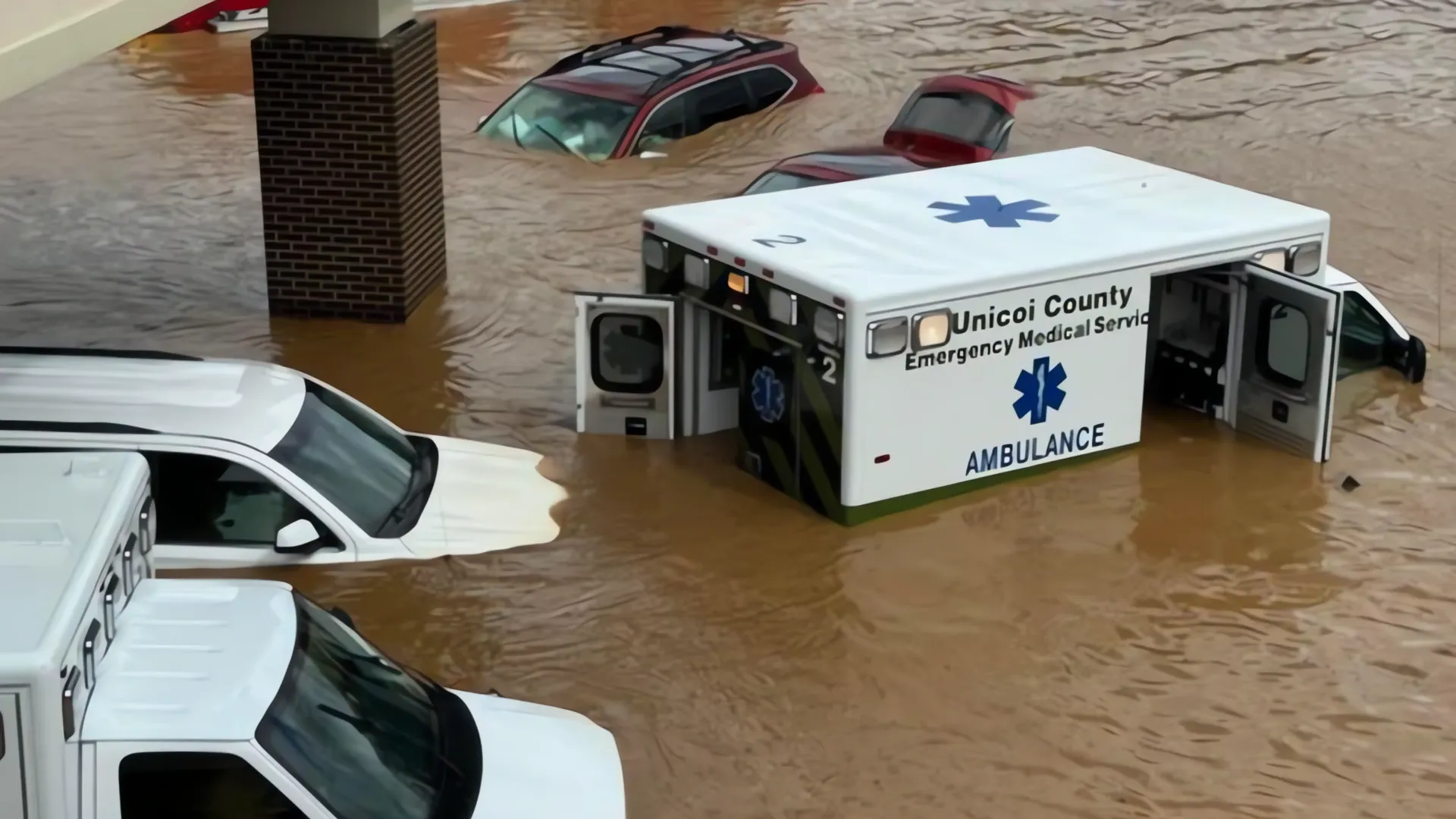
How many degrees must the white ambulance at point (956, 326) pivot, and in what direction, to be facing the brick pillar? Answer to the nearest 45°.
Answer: approximately 90° to its left

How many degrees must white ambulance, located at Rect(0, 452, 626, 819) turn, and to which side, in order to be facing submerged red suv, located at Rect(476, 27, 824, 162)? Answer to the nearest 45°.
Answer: approximately 90° to its left

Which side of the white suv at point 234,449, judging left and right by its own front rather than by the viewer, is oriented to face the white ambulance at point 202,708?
right

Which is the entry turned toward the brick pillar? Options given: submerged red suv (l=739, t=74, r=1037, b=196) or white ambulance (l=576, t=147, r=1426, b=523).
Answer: the submerged red suv

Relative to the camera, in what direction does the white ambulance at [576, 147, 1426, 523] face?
facing away from the viewer and to the right of the viewer

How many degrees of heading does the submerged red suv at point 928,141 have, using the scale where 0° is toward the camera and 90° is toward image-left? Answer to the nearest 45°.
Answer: approximately 45°

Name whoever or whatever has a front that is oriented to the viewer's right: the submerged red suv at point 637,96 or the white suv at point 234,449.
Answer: the white suv

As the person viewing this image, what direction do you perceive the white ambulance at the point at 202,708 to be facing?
facing to the right of the viewer

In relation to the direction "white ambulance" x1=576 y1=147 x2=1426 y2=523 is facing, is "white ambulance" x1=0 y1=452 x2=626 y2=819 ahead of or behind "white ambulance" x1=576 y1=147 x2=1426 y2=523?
behind

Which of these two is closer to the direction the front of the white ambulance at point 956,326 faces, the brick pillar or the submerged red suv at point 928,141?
the submerged red suv

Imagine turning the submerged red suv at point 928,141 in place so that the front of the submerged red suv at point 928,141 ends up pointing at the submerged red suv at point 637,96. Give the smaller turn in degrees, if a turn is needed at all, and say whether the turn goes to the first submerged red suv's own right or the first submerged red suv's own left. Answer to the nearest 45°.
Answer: approximately 90° to the first submerged red suv's own right

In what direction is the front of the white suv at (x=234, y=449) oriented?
to the viewer's right

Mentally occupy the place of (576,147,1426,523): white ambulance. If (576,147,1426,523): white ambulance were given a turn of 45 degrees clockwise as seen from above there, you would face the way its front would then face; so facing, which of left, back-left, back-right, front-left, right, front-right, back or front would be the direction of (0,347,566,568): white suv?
back-right
